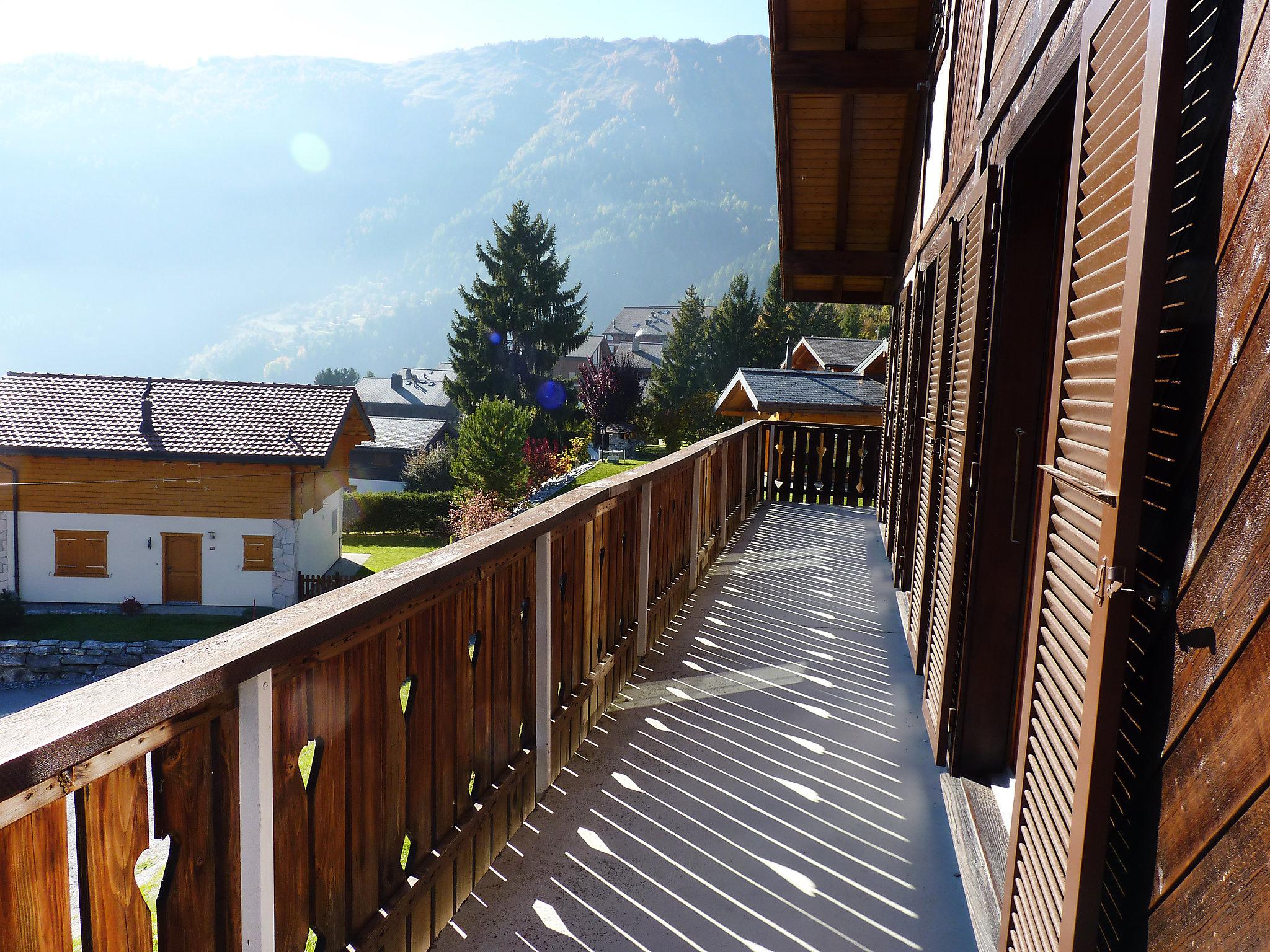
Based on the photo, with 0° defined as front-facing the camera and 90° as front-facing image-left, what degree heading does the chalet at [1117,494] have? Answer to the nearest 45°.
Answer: approximately 90°

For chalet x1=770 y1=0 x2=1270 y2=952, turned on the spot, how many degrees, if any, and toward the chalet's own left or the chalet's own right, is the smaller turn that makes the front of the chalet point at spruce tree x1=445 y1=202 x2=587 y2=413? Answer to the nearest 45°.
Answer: approximately 45° to the chalet's own right

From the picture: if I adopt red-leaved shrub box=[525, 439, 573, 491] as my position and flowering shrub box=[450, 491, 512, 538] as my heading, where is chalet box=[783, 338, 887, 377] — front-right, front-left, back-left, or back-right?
back-left

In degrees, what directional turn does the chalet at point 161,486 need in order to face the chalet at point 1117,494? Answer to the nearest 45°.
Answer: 0° — it already faces it

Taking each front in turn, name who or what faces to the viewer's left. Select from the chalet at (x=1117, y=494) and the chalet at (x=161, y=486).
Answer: the chalet at (x=1117, y=494)

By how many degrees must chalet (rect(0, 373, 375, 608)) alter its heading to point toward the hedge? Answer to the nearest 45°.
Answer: approximately 135° to its left

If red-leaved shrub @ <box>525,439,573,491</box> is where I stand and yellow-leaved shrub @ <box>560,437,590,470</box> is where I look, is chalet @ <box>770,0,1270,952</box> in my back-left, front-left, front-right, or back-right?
back-right

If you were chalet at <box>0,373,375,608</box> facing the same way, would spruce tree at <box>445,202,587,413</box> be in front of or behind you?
behind

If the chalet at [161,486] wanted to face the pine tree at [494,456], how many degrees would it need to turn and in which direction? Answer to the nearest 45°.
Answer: approximately 135° to its left

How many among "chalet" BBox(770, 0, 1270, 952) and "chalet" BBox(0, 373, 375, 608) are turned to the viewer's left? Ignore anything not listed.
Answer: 1
